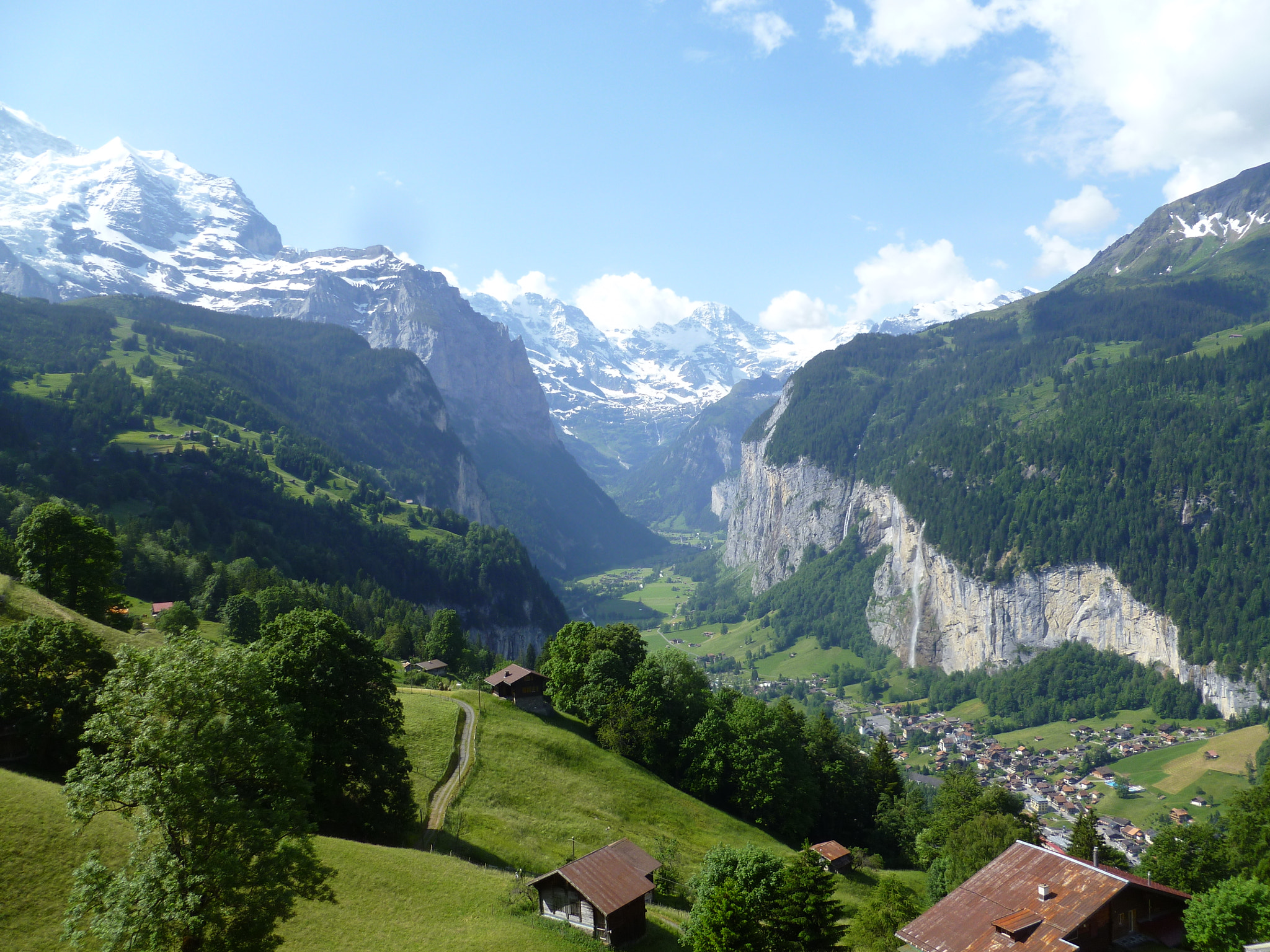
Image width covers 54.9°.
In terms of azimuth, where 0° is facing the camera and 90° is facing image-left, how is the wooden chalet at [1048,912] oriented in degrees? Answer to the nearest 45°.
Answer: approximately 315°

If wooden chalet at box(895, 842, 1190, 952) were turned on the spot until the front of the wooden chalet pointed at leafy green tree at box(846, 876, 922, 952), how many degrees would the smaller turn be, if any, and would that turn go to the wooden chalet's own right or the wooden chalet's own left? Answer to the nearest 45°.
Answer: approximately 180°

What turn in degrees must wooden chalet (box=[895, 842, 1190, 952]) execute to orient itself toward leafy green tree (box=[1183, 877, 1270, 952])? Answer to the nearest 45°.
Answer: approximately 45° to its left
